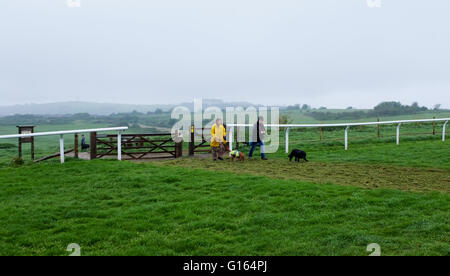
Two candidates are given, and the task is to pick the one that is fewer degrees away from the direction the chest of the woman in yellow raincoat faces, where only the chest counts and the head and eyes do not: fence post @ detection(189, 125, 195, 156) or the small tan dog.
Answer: the small tan dog

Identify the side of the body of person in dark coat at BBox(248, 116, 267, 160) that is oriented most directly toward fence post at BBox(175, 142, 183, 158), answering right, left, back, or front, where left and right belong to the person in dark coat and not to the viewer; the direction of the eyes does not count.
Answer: back

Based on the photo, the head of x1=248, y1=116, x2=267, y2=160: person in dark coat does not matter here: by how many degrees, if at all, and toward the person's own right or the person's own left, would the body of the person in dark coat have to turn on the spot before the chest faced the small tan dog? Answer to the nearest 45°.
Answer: approximately 135° to the person's own right

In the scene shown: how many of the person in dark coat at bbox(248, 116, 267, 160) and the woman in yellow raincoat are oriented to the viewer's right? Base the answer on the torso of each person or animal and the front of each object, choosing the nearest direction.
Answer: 1

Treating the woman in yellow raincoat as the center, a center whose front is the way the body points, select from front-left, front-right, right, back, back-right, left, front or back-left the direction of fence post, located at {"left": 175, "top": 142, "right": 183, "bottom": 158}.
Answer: back-right

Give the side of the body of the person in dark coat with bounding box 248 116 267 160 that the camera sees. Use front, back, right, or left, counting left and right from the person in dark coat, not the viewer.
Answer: right

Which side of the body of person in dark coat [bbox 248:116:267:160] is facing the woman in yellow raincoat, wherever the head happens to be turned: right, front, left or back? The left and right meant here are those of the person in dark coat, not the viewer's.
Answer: back

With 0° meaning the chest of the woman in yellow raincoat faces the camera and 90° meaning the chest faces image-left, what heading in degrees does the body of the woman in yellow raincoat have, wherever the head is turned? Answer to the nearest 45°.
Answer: approximately 0°

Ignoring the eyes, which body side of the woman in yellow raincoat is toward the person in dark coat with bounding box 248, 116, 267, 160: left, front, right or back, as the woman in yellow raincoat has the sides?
left
